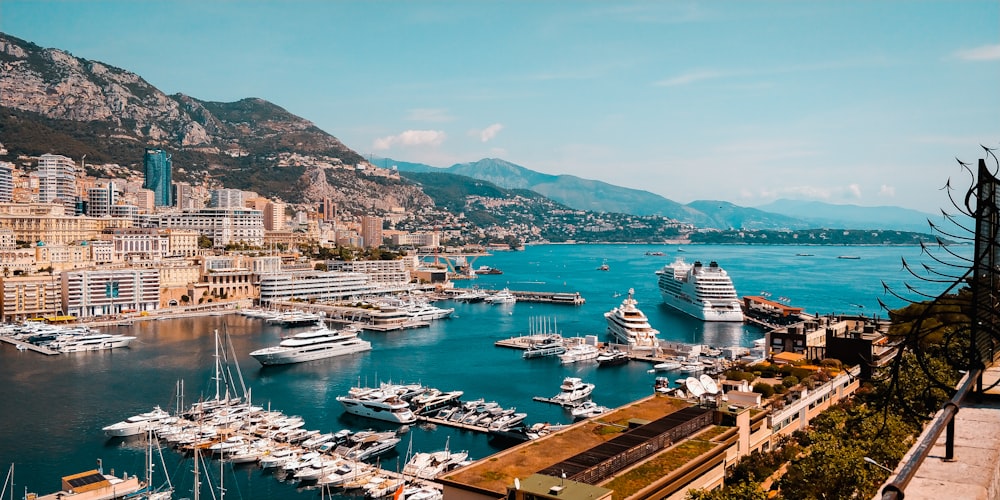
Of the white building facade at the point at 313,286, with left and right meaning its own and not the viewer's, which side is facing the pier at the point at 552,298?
left

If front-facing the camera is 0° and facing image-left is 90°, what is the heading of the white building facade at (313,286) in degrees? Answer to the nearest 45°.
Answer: approximately 0°

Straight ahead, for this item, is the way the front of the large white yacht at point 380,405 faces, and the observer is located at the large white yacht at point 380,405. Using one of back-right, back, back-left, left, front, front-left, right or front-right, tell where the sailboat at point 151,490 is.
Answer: left

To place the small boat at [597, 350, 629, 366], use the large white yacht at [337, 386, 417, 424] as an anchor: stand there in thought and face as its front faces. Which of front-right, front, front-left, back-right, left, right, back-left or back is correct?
right

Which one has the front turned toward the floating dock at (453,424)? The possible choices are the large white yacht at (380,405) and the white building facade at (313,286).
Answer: the white building facade

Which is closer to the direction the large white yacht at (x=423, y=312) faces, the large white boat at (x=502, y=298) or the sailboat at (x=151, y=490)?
the large white boat

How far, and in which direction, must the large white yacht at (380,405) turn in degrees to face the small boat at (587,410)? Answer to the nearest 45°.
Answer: approximately 135° to its right

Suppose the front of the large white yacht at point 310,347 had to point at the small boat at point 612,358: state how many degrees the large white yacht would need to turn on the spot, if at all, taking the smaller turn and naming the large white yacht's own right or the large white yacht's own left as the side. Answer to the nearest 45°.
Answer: approximately 135° to the large white yacht's own left

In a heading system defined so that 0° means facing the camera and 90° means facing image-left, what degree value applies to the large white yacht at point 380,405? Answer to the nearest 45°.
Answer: approximately 135°

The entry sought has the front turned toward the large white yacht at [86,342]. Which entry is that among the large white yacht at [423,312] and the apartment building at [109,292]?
the apartment building

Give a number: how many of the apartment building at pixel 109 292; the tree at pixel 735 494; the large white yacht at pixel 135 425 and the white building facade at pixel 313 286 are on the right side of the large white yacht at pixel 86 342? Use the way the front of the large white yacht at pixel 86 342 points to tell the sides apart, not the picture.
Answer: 2

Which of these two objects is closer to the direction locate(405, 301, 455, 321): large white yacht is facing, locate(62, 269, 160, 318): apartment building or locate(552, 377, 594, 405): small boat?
the small boat

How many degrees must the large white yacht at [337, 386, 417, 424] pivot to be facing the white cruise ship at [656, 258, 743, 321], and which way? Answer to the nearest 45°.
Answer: approximately 90° to its right

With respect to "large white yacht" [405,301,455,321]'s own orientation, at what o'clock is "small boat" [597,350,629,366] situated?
The small boat is roughly at 2 o'clock from the large white yacht.

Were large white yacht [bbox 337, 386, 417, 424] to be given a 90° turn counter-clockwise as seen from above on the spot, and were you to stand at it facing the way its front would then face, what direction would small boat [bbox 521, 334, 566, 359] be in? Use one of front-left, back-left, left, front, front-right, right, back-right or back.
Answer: back
